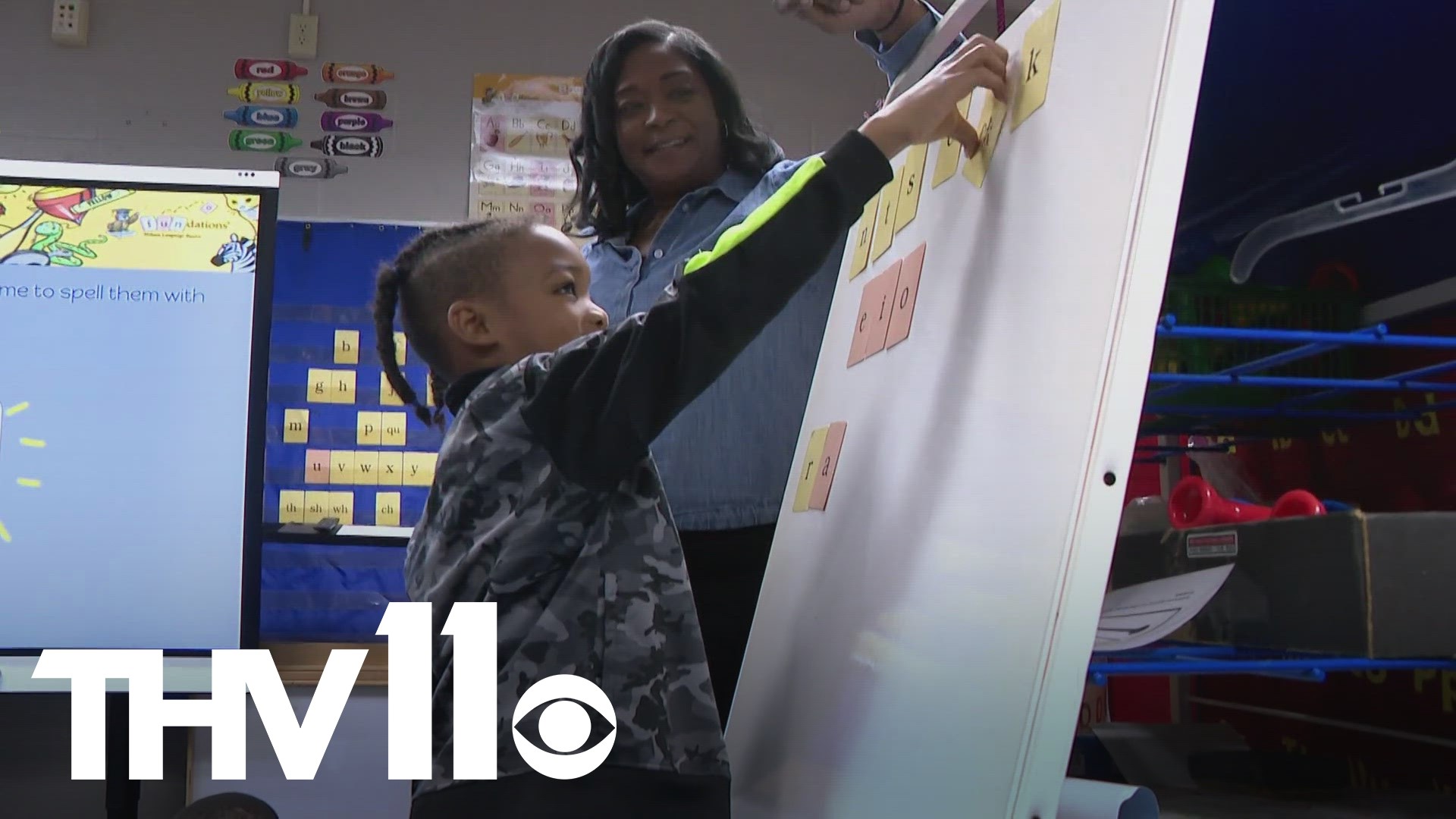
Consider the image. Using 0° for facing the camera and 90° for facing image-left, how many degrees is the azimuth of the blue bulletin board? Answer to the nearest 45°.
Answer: approximately 0°

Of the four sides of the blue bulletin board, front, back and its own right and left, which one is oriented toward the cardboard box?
left

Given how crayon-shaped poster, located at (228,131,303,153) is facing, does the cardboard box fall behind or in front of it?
in front

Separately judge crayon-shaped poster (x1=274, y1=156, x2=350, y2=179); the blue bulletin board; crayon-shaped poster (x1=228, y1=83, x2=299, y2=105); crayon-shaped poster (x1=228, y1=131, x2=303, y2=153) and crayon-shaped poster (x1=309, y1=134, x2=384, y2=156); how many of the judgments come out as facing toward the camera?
5

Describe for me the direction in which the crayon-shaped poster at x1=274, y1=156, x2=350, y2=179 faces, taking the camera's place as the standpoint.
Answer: facing the viewer

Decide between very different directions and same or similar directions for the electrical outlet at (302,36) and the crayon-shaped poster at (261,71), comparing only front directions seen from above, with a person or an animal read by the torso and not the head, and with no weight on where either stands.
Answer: same or similar directions

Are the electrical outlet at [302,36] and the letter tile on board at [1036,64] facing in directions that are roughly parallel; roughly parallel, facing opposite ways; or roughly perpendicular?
roughly perpendicular

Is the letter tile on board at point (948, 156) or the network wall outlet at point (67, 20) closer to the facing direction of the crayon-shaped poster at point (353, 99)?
the letter tile on board

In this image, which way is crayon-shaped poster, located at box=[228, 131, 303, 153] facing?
toward the camera

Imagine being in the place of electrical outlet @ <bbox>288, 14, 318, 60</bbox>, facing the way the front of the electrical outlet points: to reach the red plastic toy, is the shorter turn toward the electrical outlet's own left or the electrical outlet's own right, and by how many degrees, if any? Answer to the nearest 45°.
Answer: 0° — it already faces it

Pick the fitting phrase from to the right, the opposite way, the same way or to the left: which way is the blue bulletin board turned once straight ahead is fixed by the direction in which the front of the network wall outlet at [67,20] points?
the same way

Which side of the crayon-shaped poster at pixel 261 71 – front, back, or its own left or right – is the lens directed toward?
front

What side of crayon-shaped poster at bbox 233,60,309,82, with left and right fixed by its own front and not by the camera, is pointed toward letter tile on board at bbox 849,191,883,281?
front

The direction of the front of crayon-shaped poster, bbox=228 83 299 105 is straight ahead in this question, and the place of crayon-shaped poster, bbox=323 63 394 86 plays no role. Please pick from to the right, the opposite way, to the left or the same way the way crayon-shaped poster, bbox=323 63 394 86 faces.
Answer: the same way

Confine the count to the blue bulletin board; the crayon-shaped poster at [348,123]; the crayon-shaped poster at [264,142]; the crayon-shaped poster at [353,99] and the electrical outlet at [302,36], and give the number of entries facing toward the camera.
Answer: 5

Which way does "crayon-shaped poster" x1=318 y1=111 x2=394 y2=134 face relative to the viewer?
toward the camera
